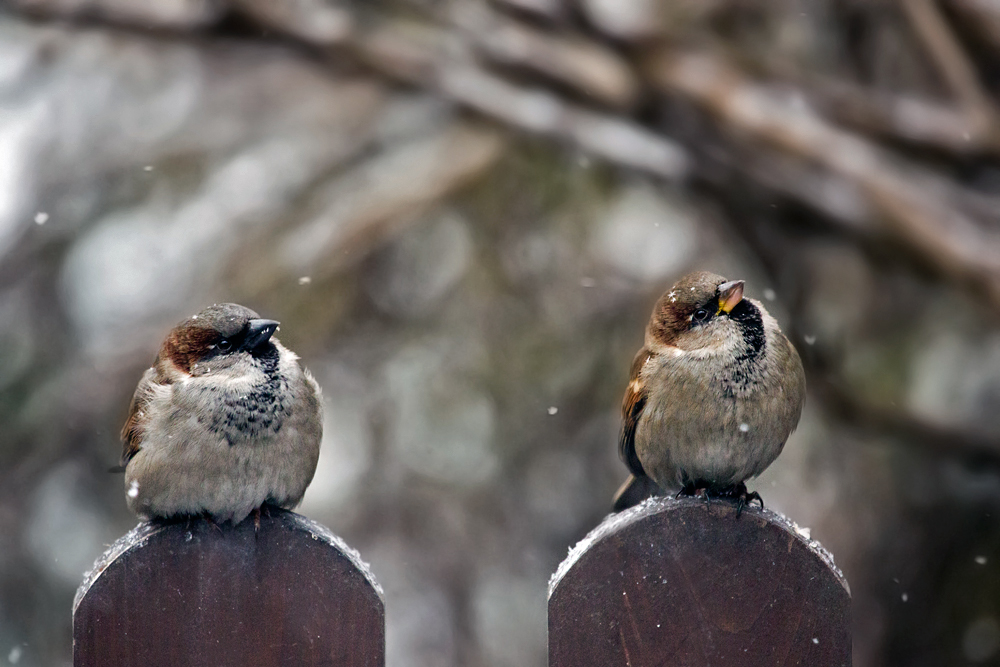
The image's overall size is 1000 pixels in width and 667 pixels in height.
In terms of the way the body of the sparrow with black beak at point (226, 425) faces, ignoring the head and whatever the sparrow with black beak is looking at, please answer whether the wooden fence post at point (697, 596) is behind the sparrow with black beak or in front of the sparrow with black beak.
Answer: in front

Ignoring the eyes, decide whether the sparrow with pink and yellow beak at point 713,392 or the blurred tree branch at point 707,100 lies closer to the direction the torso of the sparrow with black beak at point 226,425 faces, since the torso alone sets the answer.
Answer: the sparrow with pink and yellow beak

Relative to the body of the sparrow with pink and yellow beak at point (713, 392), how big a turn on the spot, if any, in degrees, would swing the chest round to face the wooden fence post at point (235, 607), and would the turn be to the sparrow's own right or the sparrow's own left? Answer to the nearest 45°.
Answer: approximately 90° to the sparrow's own right

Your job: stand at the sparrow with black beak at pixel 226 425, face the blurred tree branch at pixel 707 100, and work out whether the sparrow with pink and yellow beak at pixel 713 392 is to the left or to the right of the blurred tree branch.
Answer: right

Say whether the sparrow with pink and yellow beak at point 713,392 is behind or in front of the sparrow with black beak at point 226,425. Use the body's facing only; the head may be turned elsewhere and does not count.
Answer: in front

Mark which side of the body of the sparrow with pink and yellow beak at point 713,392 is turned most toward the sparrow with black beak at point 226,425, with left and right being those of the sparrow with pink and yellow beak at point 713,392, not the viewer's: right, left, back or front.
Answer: right
